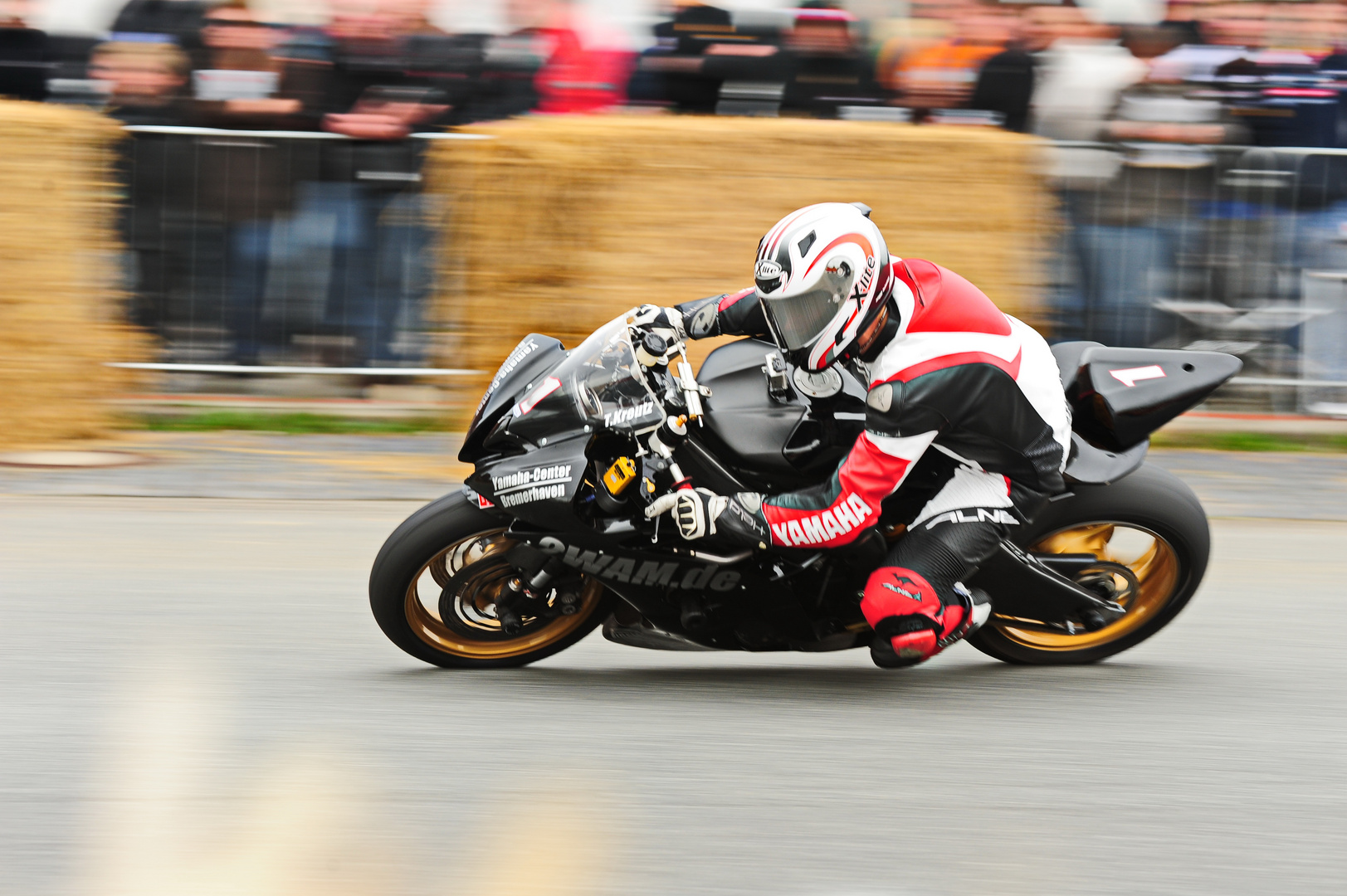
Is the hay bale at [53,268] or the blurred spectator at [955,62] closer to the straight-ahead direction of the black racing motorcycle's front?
the hay bale

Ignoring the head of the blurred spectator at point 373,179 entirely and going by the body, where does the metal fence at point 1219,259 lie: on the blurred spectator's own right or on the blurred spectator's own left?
on the blurred spectator's own left

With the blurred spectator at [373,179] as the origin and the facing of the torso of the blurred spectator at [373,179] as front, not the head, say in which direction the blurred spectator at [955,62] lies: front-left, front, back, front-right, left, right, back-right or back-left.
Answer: left

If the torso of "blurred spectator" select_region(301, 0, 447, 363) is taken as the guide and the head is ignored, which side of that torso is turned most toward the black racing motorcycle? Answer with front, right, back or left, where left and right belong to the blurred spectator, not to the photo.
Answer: front

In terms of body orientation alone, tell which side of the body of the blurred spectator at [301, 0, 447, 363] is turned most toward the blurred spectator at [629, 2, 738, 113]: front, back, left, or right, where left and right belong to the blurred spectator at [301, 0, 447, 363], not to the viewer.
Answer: left

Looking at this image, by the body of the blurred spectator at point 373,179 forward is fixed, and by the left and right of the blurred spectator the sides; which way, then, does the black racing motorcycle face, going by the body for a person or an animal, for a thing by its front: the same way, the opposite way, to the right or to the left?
to the right

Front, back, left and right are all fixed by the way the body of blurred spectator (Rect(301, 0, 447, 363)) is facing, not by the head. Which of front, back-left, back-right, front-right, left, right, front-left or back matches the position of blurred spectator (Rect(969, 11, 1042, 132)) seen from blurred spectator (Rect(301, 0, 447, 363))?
left

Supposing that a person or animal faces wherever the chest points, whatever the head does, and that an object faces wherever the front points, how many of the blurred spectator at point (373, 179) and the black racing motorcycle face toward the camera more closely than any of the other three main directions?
1

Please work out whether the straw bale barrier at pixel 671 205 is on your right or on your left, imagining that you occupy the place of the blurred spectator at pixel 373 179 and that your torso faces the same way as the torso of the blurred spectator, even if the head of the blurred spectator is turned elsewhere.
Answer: on your left

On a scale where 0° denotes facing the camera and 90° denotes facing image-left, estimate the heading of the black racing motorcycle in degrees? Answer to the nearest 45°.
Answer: approximately 90°

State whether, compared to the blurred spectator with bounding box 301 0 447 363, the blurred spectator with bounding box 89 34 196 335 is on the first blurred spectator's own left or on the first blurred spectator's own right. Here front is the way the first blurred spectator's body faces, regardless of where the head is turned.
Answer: on the first blurred spectator's own right

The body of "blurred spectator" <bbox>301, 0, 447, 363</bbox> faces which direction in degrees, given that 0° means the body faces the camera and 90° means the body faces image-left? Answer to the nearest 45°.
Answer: approximately 0°
